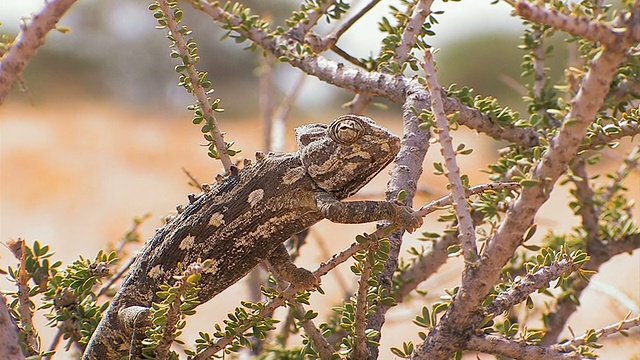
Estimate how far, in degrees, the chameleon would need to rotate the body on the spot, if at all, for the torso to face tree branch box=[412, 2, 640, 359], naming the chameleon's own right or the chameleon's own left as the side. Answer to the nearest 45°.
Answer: approximately 45° to the chameleon's own right

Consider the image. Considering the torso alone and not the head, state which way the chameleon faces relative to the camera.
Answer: to the viewer's right
